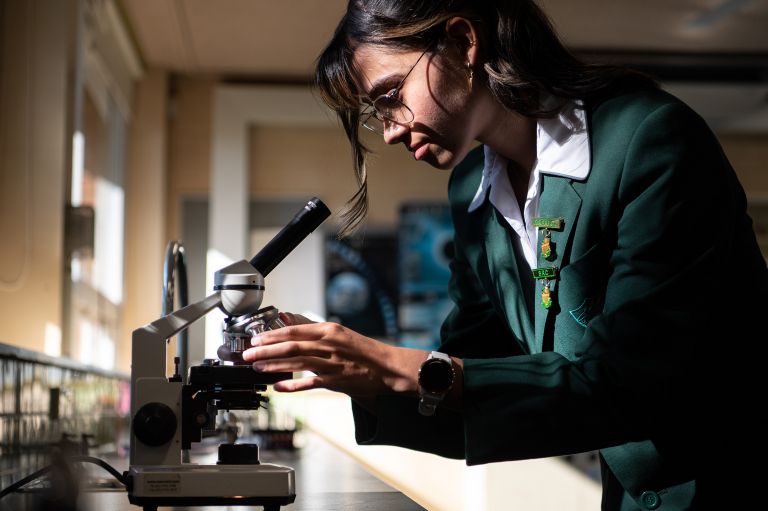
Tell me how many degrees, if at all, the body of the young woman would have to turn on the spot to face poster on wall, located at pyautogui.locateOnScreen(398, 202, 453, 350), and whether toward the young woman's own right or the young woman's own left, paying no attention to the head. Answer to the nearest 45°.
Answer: approximately 135° to the young woman's own right

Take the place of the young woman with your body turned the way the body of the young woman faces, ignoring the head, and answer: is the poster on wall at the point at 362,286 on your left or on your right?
on your right

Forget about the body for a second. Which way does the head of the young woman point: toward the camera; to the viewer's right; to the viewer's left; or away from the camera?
to the viewer's left

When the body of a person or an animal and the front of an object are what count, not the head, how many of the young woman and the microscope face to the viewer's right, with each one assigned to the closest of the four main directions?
1

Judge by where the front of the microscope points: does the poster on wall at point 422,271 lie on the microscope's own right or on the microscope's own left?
on the microscope's own left

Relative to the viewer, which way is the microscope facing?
to the viewer's right

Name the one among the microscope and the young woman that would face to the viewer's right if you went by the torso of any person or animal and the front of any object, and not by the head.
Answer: the microscope

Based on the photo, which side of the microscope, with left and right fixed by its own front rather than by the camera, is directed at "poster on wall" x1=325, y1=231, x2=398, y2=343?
left
